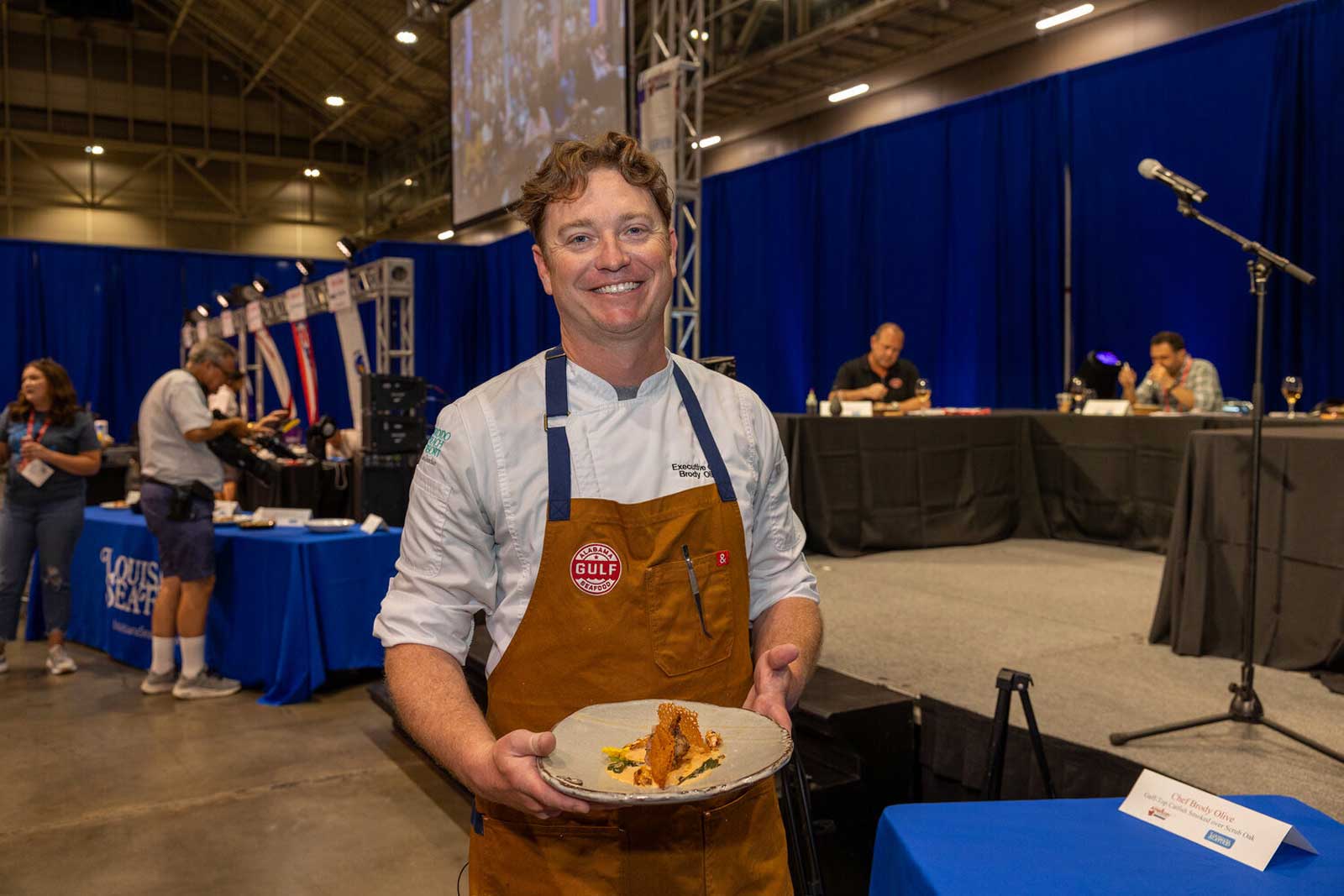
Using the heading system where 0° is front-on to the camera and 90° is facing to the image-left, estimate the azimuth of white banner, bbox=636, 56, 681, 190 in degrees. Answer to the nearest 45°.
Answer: approximately 45°

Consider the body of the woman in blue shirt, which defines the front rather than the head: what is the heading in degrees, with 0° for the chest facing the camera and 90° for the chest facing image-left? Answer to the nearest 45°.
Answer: approximately 45°

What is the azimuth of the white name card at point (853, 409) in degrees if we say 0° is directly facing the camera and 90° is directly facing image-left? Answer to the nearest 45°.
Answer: approximately 0°

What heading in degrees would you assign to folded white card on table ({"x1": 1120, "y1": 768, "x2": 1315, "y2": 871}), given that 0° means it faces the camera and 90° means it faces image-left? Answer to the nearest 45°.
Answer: approximately 45°

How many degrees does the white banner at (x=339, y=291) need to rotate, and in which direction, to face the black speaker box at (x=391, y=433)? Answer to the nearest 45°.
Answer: approximately 45° to its left

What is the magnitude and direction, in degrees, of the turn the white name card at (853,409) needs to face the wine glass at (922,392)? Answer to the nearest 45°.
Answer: approximately 135° to its left

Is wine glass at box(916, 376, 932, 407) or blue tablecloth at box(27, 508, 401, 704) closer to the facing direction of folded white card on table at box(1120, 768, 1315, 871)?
the blue tablecloth

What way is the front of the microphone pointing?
to the viewer's left

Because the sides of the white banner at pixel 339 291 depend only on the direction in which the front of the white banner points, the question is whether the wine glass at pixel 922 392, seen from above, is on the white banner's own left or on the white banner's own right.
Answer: on the white banner's own left
